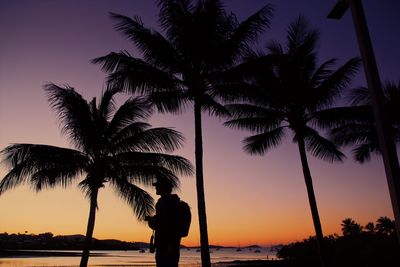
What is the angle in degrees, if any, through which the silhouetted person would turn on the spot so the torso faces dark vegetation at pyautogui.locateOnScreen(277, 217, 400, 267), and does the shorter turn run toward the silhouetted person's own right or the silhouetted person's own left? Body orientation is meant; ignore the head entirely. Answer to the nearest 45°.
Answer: approximately 135° to the silhouetted person's own right

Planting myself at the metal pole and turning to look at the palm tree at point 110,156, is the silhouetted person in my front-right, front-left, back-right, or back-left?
front-left

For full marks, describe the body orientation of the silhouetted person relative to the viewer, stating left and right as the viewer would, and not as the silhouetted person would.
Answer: facing to the left of the viewer

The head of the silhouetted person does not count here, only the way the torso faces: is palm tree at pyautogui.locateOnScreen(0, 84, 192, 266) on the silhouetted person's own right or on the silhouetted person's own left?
on the silhouetted person's own right

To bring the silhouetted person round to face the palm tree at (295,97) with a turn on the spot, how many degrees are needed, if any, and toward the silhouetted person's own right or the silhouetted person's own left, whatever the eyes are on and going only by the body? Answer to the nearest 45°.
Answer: approximately 135° to the silhouetted person's own right

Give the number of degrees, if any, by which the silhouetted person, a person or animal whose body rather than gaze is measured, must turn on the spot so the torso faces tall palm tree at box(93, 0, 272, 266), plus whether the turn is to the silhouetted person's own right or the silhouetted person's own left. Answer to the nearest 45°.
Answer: approximately 90° to the silhouetted person's own right

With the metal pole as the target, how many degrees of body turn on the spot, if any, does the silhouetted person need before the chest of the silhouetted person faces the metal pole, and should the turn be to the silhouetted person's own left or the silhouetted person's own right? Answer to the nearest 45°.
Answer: approximately 180°

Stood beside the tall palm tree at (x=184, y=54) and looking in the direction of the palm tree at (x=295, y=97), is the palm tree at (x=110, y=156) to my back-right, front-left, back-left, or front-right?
back-left

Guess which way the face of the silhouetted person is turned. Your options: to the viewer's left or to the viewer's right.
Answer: to the viewer's left
